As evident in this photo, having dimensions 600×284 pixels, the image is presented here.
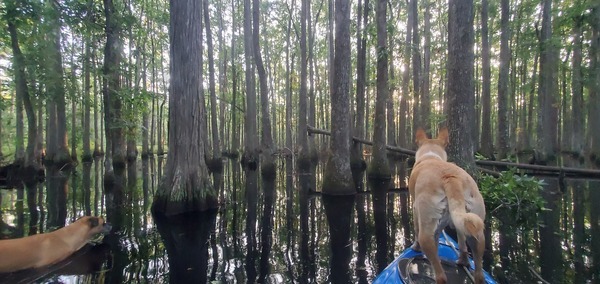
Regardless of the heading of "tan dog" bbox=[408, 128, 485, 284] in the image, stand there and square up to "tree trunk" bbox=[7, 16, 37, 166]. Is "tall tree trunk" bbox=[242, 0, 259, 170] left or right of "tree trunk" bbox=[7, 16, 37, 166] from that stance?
right

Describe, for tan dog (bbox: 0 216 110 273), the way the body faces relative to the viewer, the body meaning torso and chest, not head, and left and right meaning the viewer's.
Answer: facing to the right of the viewer

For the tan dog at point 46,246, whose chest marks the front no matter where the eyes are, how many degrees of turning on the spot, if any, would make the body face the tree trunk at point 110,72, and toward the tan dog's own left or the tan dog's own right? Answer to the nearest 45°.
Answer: approximately 90° to the tan dog's own left

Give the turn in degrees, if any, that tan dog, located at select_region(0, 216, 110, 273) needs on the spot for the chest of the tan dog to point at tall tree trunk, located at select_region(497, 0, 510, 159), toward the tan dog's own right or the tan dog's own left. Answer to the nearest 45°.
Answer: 0° — it already faces it

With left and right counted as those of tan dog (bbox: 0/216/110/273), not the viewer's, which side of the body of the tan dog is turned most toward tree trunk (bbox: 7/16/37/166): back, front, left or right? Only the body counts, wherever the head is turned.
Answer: left

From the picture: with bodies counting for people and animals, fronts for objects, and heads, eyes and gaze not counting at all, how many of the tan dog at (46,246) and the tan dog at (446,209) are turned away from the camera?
1

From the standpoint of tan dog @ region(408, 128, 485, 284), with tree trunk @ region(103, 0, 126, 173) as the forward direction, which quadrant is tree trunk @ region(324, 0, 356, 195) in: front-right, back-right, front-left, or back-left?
front-right

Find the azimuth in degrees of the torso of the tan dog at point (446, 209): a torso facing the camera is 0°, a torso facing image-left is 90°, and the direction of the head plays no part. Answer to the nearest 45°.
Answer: approximately 180°

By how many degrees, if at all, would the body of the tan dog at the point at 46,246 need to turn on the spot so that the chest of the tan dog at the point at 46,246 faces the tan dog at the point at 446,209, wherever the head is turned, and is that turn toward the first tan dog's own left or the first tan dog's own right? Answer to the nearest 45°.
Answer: approximately 45° to the first tan dog's own right

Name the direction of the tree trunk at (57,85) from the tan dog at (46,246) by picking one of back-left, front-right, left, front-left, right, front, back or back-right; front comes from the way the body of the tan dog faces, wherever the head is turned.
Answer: left

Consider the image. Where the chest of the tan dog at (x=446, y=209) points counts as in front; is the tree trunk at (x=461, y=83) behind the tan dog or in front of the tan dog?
in front

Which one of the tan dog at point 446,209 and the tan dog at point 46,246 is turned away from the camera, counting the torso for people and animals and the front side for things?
the tan dog at point 446,209

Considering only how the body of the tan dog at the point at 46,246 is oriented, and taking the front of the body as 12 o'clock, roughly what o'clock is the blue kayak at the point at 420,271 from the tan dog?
The blue kayak is roughly at 2 o'clock from the tan dog.

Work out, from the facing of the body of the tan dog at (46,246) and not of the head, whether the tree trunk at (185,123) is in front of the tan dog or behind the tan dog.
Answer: in front
